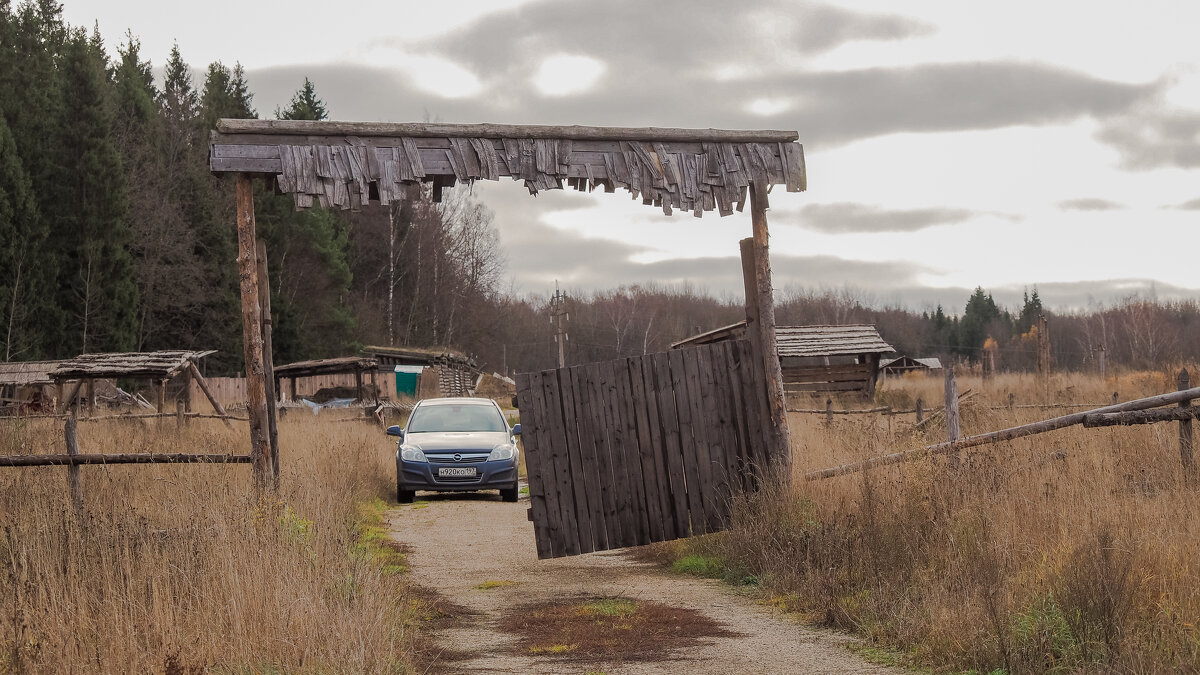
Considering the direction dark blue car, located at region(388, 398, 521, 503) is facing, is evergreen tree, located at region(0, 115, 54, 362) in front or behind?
behind

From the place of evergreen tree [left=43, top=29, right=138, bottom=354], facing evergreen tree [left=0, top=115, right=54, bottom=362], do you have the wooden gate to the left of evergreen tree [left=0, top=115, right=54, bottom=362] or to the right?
left

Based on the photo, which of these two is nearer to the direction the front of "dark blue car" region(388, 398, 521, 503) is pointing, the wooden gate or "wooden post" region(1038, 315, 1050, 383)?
the wooden gate

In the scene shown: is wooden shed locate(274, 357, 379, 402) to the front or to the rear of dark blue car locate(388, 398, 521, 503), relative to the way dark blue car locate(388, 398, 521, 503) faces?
to the rear

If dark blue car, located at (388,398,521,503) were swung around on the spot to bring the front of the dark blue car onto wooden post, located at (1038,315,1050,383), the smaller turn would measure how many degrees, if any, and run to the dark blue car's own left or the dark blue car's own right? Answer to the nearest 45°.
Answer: approximately 135° to the dark blue car's own left

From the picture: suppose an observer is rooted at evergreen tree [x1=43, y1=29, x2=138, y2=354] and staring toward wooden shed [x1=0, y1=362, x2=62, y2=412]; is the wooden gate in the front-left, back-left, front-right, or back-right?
front-left

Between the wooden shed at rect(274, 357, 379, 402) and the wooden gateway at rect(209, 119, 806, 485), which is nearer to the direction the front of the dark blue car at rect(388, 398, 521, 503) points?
the wooden gateway

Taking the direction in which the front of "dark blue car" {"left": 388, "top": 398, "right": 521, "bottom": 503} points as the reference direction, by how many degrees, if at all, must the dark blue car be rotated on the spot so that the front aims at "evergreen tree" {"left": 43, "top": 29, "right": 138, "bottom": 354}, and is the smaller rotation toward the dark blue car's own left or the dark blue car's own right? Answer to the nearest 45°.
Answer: approximately 135° to the dark blue car's own right

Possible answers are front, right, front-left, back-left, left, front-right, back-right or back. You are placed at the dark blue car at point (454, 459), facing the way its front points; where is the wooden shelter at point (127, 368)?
back-right

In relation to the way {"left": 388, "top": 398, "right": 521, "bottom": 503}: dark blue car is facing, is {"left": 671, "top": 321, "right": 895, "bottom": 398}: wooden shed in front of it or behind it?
behind

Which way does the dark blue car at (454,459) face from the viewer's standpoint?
toward the camera

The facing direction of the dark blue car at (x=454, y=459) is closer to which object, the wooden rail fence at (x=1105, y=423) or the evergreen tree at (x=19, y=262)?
the wooden rail fence

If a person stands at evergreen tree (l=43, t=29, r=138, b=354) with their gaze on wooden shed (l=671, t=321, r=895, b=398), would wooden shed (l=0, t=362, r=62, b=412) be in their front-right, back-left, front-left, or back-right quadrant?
front-right

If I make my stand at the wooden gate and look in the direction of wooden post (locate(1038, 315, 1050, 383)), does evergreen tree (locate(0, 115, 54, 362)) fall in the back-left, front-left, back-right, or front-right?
front-left
